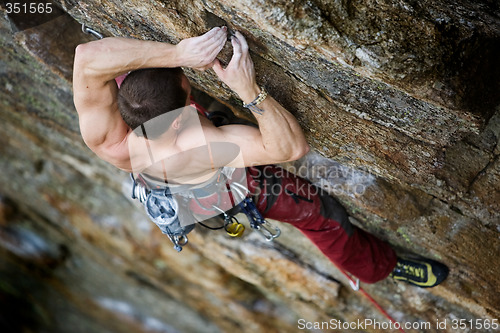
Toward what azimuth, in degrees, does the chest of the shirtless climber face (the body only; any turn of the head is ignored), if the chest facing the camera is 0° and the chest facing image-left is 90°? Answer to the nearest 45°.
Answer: approximately 225°
